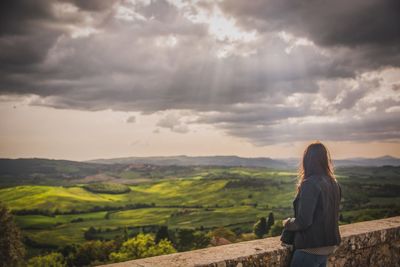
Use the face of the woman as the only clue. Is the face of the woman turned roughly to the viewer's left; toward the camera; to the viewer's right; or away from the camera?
away from the camera

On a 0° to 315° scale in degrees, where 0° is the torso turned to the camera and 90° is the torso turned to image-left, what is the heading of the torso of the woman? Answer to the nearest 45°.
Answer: approximately 135°
